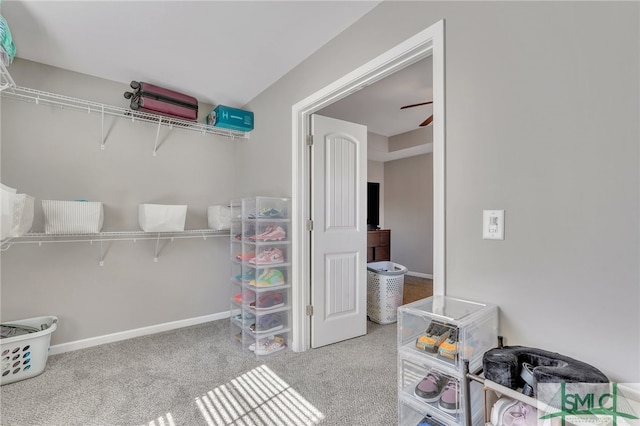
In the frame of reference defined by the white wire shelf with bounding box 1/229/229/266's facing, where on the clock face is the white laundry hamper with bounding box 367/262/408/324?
The white laundry hamper is roughly at 10 o'clock from the white wire shelf.

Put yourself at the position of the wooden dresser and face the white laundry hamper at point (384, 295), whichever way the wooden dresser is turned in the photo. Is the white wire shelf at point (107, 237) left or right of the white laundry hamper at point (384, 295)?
right

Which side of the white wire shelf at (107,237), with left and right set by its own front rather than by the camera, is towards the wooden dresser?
left

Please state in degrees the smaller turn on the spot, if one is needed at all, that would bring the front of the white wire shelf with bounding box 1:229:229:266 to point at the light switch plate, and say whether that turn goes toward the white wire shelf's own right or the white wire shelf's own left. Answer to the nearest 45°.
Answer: approximately 45° to the white wire shelf's own left

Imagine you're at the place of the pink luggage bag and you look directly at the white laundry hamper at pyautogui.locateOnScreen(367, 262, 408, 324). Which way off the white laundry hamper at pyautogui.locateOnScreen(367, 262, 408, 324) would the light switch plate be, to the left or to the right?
right

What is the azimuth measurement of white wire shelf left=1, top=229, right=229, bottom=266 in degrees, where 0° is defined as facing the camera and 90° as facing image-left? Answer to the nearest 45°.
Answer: approximately 0°
